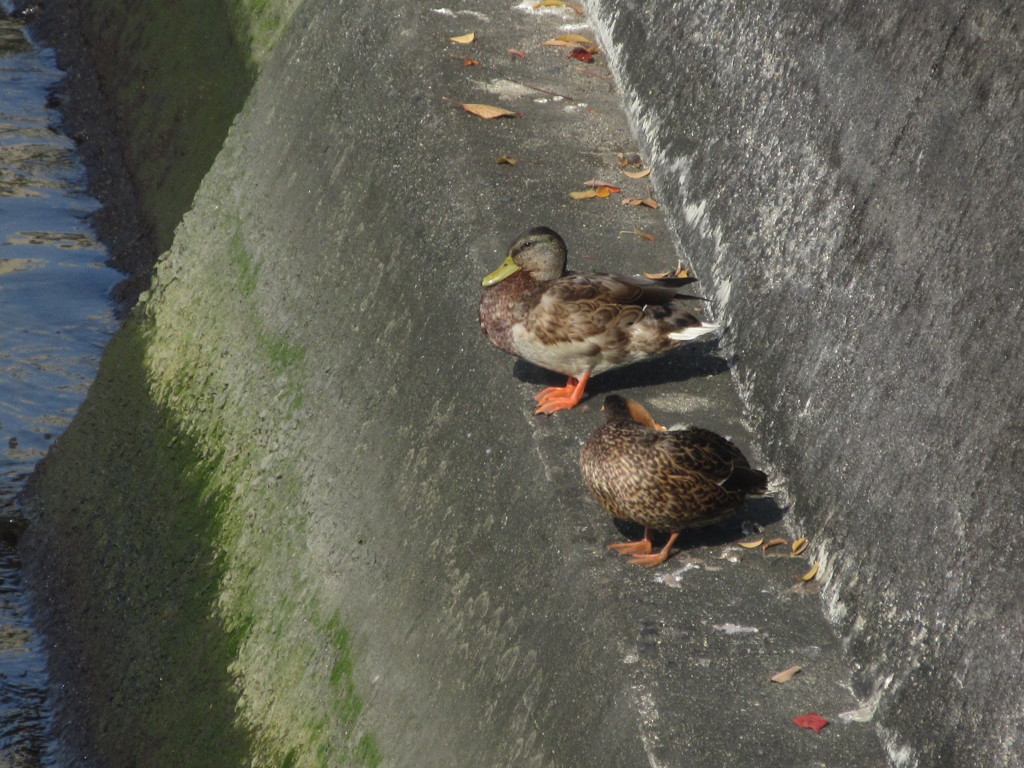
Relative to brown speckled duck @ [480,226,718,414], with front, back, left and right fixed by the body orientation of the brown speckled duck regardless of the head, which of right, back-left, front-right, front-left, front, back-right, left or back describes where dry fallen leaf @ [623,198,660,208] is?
right

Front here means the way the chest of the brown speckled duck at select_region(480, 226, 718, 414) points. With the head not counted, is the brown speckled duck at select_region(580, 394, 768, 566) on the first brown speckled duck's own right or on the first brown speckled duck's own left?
on the first brown speckled duck's own left

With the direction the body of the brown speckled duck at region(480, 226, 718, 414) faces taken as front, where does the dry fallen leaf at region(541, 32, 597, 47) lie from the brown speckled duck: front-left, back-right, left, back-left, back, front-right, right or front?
right

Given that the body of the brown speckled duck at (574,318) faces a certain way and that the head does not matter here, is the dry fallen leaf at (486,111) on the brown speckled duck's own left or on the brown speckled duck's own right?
on the brown speckled duck's own right

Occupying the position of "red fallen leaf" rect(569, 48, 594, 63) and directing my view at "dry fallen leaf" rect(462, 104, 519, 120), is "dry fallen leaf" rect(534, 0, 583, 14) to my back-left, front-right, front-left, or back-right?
back-right

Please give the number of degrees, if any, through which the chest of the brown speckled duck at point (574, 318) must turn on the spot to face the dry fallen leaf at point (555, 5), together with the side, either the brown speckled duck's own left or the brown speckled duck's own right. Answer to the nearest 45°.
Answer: approximately 90° to the brown speckled duck's own right

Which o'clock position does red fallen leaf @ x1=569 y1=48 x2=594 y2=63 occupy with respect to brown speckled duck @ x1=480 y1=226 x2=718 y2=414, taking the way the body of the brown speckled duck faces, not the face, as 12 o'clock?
The red fallen leaf is roughly at 3 o'clock from the brown speckled duck.

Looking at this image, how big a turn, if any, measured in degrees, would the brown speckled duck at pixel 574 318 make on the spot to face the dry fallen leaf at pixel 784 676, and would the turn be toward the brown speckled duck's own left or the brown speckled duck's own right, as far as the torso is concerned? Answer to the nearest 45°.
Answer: approximately 135° to the brown speckled duck's own left

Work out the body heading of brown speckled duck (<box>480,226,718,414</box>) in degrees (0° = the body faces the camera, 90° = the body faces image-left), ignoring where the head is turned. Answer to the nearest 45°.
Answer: approximately 90°
